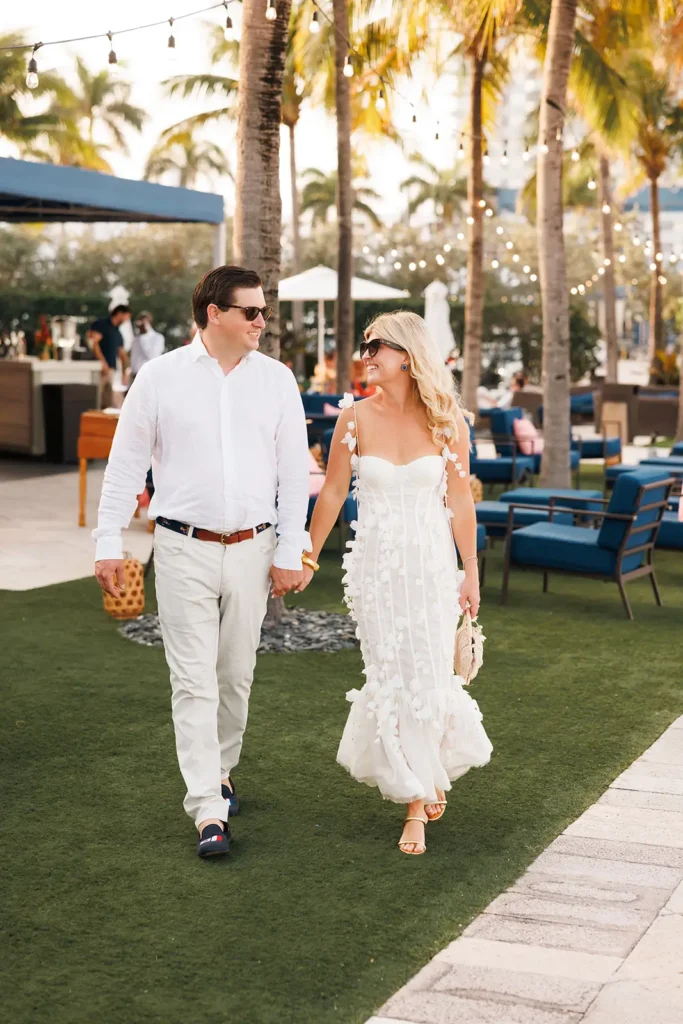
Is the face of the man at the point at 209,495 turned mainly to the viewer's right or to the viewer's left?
to the viewer's right

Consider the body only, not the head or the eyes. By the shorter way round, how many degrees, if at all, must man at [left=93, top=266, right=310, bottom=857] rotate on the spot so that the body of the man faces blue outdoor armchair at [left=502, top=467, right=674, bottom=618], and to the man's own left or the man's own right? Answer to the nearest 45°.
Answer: approximately 135° to the man's own left

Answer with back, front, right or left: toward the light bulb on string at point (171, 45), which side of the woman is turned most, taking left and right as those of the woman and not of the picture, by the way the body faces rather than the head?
back

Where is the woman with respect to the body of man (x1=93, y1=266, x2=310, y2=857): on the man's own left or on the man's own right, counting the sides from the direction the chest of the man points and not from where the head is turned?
on the man's own left

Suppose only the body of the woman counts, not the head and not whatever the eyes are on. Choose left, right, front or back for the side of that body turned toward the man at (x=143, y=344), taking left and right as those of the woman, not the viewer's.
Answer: back

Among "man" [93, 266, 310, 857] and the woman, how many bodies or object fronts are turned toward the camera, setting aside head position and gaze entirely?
2

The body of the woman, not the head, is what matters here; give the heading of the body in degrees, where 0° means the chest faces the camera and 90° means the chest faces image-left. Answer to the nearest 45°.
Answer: approximately 0°

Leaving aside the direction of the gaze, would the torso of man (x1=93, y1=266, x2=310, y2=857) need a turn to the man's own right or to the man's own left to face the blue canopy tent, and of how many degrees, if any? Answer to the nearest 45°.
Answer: approximately 180°

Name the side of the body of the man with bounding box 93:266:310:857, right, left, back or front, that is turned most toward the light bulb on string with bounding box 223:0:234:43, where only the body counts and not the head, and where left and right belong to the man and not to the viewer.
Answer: back

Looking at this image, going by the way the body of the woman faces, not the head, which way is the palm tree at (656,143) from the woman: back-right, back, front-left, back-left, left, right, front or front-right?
back
